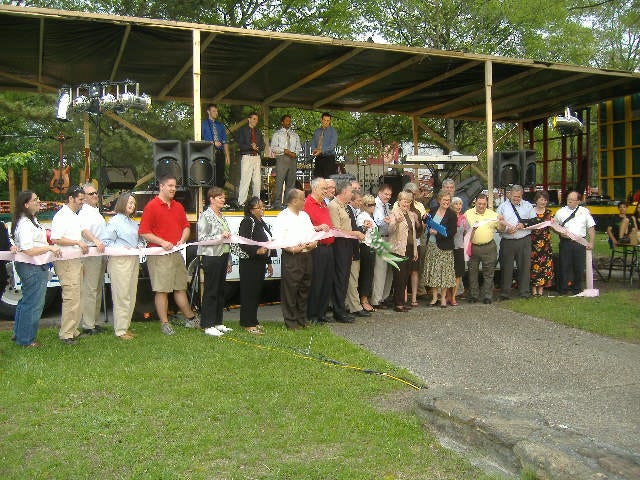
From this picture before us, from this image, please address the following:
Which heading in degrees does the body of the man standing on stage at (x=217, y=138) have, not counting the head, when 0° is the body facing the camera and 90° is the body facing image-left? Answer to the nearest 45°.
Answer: approximately 315°

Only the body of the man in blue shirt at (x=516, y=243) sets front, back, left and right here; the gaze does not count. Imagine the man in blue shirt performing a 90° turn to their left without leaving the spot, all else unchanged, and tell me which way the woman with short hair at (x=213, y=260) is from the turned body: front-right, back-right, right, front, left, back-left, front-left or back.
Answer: back-right

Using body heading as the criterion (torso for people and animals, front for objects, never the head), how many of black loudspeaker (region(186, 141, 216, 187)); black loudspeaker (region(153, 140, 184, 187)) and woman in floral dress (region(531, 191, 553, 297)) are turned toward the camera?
3

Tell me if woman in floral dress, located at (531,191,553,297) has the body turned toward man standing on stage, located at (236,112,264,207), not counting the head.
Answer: no

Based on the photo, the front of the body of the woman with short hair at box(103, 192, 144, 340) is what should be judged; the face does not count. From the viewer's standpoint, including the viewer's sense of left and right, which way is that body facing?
facing the viewer and to the right of the viewer

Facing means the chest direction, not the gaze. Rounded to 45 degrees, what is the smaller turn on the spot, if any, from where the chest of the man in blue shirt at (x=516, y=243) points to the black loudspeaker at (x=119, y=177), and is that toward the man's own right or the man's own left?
approximately 90° to the man's own right

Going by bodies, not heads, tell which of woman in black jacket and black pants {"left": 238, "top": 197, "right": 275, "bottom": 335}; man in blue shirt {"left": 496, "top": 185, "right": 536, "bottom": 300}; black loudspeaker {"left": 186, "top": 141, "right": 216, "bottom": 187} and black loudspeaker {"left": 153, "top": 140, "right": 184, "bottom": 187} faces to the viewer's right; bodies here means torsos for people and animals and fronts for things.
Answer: the woman in black jacket and black pants

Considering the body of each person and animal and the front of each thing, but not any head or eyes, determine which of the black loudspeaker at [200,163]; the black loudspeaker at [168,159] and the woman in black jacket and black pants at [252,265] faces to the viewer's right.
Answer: the woman in black jacket and black pants

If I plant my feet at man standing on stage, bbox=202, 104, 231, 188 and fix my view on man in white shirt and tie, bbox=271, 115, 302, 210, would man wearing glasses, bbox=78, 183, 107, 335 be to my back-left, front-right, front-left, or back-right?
back-right

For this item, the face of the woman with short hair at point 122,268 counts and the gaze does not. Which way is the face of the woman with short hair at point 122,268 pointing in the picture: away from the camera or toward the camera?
toward the camera

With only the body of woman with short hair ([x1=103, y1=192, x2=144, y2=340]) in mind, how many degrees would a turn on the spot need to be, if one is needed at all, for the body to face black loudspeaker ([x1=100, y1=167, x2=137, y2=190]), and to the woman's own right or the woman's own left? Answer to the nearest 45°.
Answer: approximately 135° to the woman's own left

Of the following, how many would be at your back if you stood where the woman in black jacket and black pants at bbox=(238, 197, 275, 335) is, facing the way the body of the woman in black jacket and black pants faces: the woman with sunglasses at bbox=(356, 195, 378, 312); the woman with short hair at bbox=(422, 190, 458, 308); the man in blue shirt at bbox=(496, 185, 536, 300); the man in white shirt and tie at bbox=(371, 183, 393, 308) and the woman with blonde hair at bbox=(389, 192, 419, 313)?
0

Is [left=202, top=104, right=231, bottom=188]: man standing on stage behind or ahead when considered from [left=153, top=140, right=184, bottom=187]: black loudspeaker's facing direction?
behind

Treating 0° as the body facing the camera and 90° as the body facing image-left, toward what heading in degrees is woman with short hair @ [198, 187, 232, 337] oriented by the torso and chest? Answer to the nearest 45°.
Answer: approximately 315°

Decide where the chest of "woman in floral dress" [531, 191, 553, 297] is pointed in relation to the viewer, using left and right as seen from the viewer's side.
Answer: facing the viewer

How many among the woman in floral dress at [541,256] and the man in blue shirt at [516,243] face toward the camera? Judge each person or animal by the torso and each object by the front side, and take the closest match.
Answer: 2
